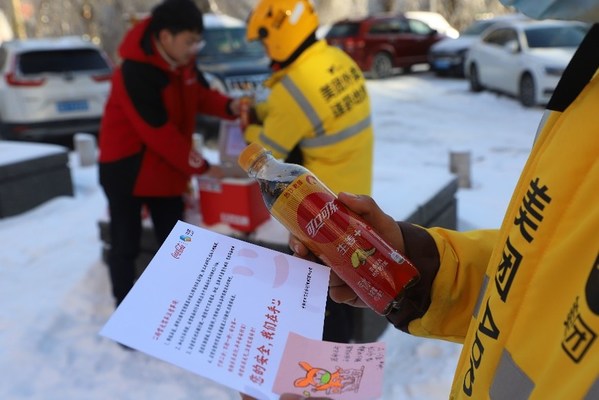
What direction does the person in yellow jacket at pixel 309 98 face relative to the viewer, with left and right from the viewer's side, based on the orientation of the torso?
facing away from the viewer and to the left of the viewer

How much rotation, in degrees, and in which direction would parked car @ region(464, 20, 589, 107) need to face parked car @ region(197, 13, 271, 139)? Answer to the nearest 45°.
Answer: approximately 90° to its right

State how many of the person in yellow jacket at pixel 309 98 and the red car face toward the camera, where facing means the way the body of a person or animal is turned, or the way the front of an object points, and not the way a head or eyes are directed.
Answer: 0

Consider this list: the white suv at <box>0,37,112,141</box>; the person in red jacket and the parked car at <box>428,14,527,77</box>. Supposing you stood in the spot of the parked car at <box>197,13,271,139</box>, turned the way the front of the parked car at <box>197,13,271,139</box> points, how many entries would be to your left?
1

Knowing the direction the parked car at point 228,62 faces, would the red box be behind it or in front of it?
in front

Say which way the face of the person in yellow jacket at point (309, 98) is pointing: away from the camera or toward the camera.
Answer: away from the camera

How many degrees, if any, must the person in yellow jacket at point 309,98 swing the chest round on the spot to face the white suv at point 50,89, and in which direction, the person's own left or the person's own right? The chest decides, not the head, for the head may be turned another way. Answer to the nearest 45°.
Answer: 0° — they already face it

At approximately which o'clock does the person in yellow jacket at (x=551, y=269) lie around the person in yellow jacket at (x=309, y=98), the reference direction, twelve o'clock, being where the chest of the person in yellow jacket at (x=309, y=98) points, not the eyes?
the person in yellow jacket at (x=551, y=269) is roughly at 7 o'clock from the person in yellow jacket at (x=309, y=98).

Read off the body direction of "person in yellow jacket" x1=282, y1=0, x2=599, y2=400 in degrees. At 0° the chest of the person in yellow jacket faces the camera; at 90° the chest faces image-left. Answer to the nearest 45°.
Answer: approximately 45°

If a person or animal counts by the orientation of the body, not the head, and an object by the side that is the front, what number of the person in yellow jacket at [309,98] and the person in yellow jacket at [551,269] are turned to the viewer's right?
0
